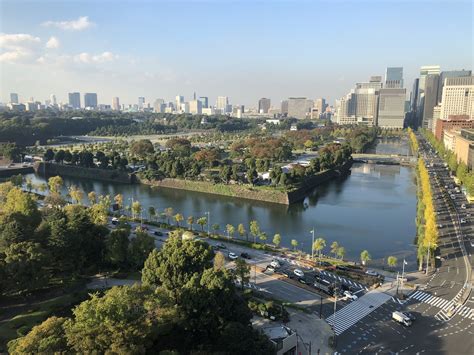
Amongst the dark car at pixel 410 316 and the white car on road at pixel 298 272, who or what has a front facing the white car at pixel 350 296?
the white car on road

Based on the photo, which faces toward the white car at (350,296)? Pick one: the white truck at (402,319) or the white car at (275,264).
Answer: the white car at (275,264)

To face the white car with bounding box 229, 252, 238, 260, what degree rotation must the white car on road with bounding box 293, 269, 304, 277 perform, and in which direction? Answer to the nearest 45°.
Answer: approximately 180°

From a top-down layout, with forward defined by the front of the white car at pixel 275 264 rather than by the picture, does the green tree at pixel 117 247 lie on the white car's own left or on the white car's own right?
on the white car's own right

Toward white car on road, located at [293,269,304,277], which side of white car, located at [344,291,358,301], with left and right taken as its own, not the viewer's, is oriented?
back

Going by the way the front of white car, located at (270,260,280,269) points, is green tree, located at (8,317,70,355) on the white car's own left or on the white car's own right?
on the white car's own right

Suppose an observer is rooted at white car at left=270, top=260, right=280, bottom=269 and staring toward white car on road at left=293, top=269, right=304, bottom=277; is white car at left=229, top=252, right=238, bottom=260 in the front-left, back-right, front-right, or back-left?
back-right

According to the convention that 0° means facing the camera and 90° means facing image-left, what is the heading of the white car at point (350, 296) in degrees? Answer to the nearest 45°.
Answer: approximately 315°

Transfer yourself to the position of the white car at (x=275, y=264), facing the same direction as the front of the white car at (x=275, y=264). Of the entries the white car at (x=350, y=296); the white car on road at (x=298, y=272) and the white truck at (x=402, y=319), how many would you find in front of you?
3
